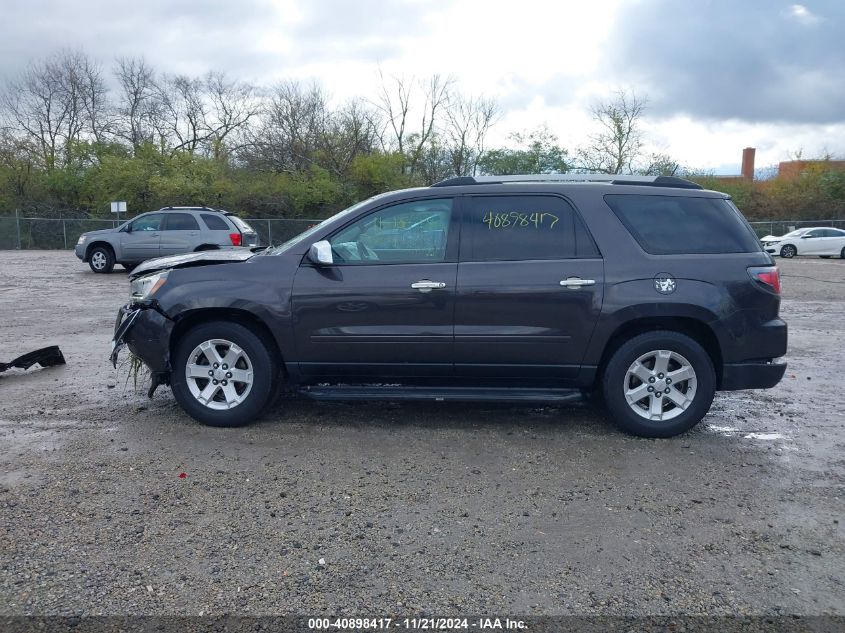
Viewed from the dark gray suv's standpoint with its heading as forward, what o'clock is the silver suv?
The silver suv is roughly at 2 o'clock from the dark gray suv.

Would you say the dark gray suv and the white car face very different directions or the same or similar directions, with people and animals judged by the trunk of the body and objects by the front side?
same or similar directions

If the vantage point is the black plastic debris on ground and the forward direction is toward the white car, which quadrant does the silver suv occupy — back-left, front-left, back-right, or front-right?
front-left

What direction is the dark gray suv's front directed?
to the viewer's left

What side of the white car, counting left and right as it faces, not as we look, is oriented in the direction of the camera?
left

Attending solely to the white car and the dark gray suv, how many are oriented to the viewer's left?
2

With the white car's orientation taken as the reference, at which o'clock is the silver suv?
The silver suv is roughly at 10 o'clock from the white car.

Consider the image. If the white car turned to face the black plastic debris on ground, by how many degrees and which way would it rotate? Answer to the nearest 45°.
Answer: approximately 90° to its left

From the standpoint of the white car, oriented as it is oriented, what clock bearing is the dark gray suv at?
The dark gray suv is roughly at 9 o'clock from the white car.

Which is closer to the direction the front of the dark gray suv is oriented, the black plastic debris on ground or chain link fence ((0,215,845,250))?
the black plastic debris on ground

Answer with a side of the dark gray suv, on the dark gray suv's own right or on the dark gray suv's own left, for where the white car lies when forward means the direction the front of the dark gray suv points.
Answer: on the dark gray suv's own right
